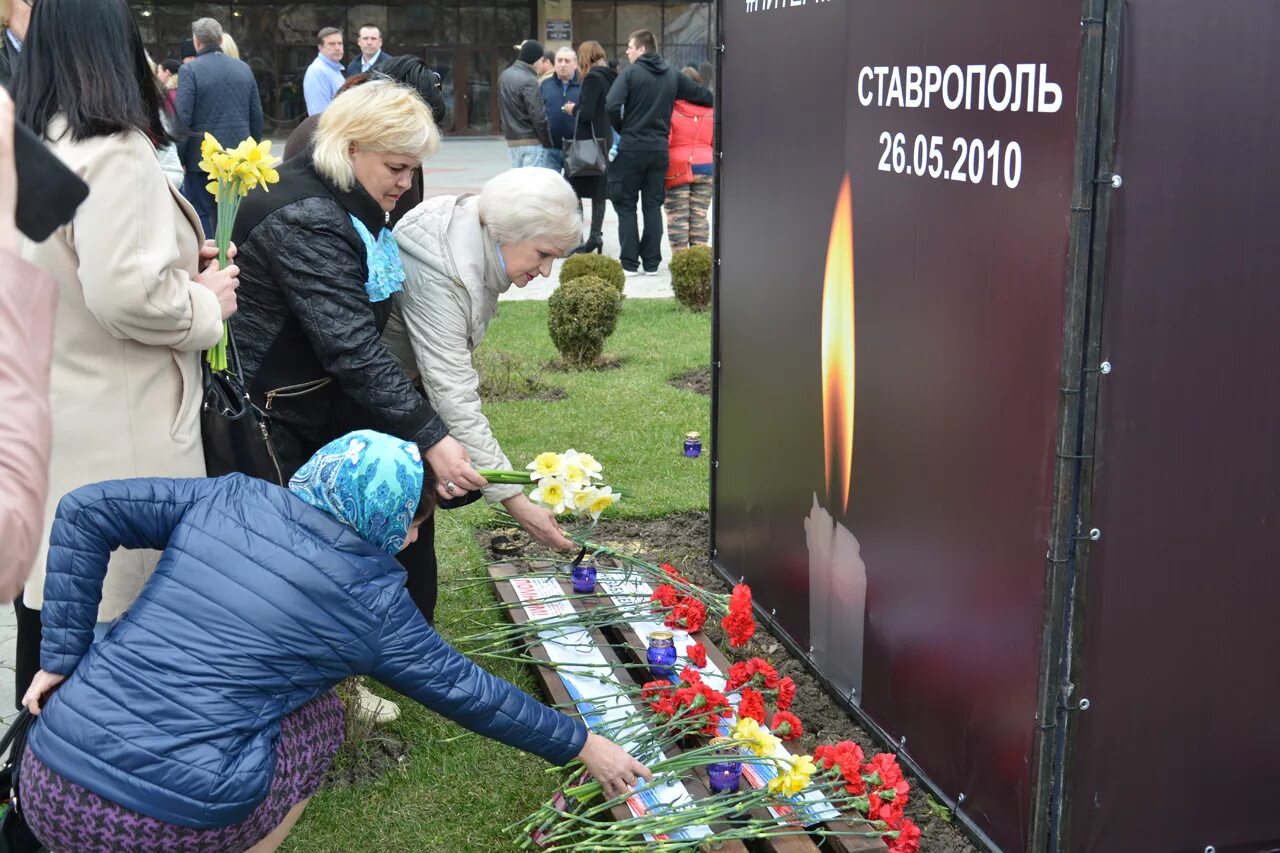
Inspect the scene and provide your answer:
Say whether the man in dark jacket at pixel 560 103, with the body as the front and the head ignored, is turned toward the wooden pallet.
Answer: yes

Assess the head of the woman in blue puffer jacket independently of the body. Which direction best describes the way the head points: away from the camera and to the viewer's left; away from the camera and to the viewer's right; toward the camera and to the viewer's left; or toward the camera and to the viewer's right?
away from the camera and to the viewer's right

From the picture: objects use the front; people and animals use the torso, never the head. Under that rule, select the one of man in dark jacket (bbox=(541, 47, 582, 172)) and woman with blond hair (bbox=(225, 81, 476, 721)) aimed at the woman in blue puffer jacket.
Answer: the man in dark jacket

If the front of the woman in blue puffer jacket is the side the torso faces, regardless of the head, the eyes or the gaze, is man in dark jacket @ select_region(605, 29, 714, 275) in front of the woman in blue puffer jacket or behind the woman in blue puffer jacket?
in front

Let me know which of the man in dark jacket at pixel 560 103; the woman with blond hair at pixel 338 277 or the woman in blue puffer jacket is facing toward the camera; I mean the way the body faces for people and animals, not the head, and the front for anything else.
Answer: the man in dark jacket

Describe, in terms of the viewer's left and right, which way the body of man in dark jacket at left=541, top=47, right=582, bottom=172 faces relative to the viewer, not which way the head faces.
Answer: facing the viewer

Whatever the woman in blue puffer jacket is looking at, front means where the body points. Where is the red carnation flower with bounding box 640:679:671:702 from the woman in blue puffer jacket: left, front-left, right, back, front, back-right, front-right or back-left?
front

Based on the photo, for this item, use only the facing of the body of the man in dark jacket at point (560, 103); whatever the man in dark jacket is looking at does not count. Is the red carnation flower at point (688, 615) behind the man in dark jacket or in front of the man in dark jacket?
in front

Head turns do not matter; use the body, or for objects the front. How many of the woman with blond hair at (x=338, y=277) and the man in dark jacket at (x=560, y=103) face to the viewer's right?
1

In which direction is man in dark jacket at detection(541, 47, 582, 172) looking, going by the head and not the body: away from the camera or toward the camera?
toward the camera

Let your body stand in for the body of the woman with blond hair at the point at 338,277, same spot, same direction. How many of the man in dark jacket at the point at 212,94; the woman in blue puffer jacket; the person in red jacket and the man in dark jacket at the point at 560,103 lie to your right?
1

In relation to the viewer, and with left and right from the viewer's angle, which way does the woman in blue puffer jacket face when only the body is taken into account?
facing away from the viewer and to the right of the viewer

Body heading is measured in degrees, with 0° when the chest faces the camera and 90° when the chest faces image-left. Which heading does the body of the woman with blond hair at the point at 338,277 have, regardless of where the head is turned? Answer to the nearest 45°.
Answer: approximately 270°

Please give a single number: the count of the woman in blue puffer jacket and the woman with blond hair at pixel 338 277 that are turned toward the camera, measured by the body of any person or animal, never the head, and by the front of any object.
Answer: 0

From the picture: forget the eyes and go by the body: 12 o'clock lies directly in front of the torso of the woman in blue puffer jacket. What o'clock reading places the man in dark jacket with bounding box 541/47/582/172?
The man in dark jacket is roughly at 11 o'clock from the woman in blue puffer jacket.

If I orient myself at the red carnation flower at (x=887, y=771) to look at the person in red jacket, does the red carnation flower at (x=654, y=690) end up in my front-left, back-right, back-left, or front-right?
front-left

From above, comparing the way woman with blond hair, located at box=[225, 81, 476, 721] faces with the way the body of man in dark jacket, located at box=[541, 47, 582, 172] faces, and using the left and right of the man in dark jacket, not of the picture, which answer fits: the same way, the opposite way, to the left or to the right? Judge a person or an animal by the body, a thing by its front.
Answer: to the left

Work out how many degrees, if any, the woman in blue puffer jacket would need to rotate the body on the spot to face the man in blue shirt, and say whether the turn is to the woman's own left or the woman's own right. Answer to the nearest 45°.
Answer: approximately 45° to the woman's own left

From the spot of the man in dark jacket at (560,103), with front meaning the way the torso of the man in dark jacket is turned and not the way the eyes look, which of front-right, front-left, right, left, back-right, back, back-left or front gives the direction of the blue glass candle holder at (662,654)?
front
